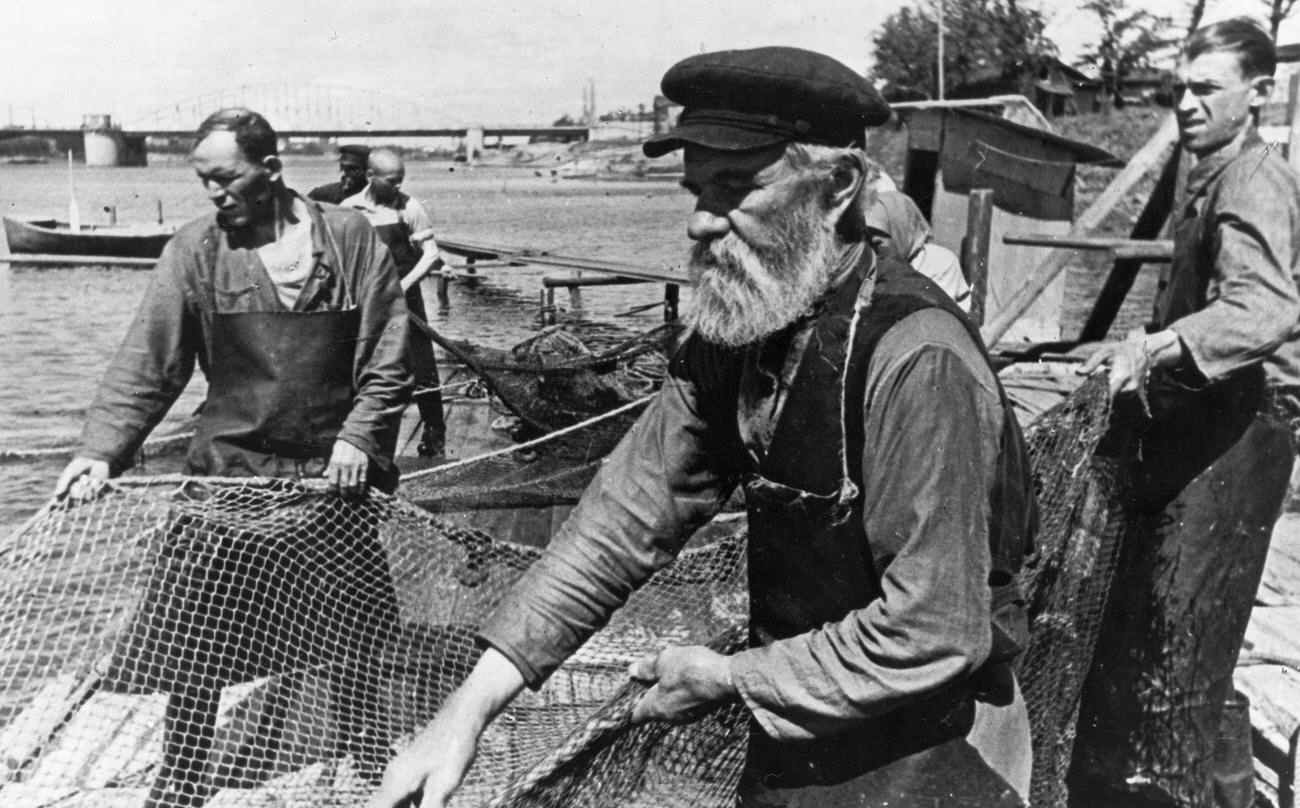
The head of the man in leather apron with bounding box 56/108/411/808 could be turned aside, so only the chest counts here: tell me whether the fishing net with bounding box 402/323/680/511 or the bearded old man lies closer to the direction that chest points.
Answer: the bearded old man

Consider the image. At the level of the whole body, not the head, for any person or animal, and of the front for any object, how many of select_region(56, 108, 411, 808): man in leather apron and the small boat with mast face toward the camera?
1

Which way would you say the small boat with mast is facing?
to the viewer's left

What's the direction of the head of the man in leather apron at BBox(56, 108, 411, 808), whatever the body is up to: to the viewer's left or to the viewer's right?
to the viewer's left

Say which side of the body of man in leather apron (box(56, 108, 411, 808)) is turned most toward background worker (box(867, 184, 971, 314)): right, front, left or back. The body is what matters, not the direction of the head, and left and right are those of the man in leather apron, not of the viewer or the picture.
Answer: left

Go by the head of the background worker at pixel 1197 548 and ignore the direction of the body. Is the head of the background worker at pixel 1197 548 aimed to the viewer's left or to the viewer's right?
to the viewer's left

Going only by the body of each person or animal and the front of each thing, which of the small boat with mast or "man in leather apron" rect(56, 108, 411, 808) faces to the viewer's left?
the small boat with mast

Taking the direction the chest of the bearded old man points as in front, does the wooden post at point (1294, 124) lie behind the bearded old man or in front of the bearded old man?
behind
